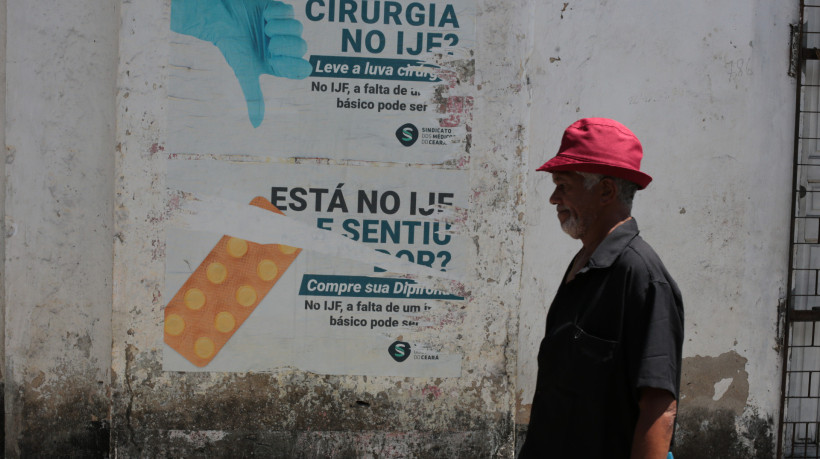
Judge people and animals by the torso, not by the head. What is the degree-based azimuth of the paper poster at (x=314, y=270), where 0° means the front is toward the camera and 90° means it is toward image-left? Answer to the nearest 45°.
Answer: approximately 0°

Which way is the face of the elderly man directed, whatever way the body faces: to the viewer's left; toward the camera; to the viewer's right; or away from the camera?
to the viewer's left

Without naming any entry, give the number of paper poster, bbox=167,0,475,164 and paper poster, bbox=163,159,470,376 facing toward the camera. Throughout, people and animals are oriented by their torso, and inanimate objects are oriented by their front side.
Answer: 2

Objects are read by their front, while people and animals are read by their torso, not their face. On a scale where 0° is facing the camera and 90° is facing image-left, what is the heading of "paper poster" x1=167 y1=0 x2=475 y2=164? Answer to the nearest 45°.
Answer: approximately 0°
